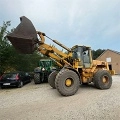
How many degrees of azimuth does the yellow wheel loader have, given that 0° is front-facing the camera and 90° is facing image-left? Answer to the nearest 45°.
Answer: approximately 45°
